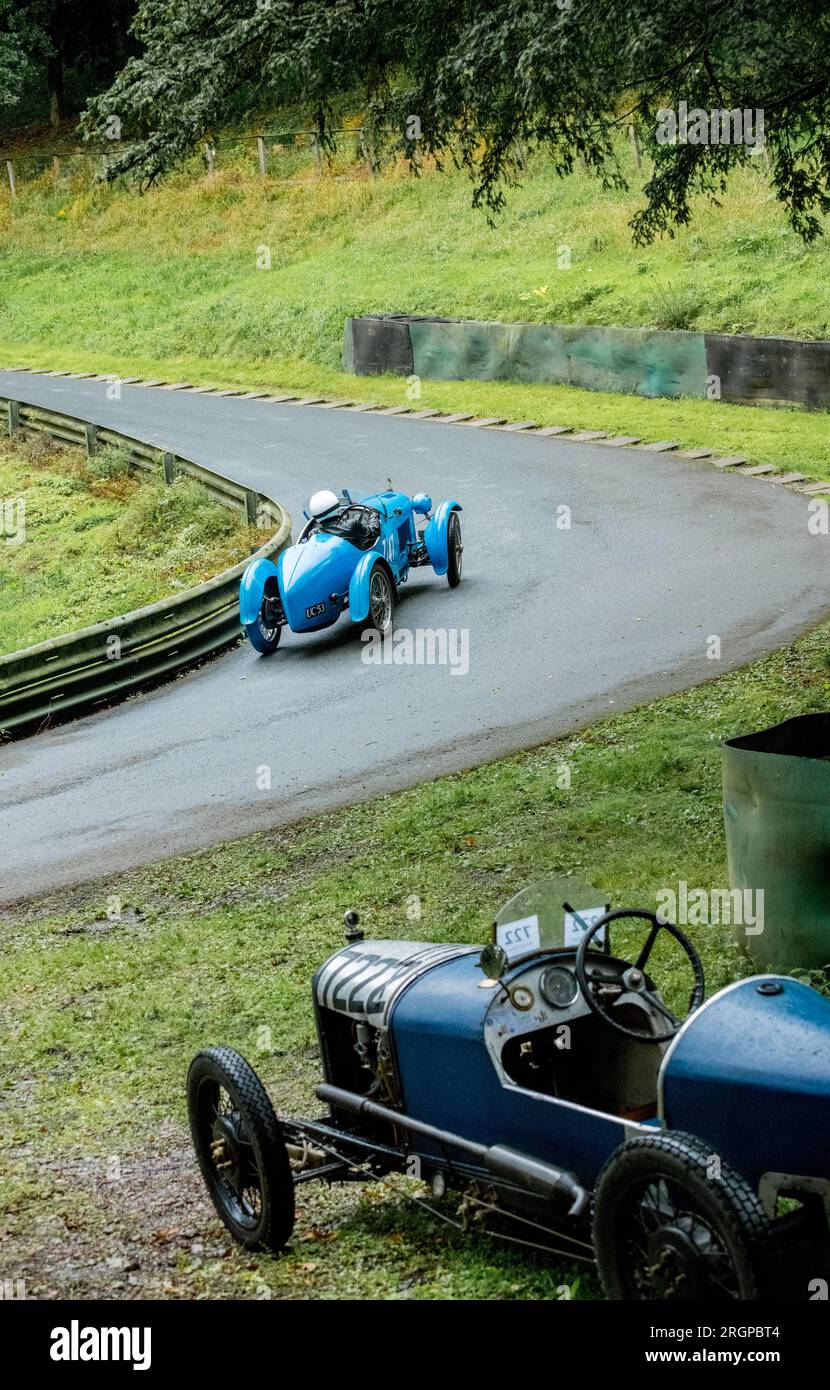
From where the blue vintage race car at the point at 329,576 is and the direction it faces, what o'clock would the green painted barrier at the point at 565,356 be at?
The green painted barrier is roughly at 11 o'clock from the blue vintage race car.

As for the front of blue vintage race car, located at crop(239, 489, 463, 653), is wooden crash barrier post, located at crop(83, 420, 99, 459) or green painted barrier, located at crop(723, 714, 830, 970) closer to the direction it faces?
the wooden crash barrier post

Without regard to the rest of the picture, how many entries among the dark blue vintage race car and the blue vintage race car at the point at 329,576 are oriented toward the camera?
0

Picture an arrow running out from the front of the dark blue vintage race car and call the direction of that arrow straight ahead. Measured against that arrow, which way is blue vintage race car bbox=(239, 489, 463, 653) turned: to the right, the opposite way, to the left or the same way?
to the right

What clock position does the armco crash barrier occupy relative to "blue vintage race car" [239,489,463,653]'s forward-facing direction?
The armco crash barrier is roughly at 7 o'clock from the blue vintage race car.

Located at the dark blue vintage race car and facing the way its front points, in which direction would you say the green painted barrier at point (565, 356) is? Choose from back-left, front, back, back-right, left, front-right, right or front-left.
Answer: front-right

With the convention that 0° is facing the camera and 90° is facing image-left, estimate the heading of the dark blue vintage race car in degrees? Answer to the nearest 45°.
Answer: approximately 135°

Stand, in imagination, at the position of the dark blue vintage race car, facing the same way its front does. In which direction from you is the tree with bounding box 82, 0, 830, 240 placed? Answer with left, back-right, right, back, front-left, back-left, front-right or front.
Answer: front-right

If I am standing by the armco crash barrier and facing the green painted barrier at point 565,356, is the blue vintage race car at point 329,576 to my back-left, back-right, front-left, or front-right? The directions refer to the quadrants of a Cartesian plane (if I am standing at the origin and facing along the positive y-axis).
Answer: front-right

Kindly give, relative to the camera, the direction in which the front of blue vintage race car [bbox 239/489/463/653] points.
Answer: facing away from the viewer and to the right of the viewer

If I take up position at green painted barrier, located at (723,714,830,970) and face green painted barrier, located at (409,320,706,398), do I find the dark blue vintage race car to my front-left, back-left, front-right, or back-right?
back-left

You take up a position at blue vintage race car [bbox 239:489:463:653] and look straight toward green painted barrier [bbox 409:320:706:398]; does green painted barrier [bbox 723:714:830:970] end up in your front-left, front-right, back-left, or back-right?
back-right
